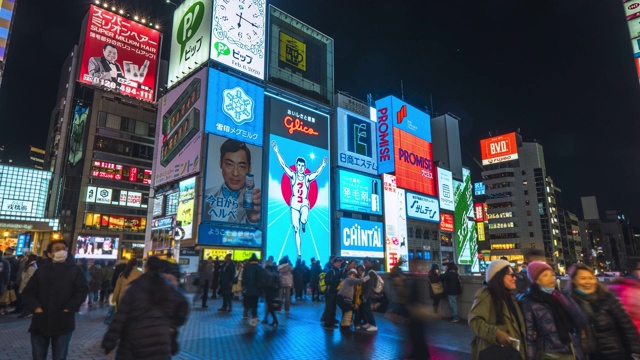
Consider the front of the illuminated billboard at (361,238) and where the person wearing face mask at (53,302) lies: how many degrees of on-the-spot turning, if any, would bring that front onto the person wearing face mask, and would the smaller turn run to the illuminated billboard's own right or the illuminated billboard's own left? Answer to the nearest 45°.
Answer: approximately 45° to the illuminated billboard's own right

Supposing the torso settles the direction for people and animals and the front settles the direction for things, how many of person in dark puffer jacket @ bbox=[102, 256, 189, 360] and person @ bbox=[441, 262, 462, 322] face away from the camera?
2

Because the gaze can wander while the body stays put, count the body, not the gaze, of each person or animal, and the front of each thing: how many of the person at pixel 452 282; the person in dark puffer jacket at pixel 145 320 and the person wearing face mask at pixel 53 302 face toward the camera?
1

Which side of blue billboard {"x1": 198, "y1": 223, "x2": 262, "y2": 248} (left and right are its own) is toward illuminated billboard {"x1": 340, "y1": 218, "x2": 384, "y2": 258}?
left

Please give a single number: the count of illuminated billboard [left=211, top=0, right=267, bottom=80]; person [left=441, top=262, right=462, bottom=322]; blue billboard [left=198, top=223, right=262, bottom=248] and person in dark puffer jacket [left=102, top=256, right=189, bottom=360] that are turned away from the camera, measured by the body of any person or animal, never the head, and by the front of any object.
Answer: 2

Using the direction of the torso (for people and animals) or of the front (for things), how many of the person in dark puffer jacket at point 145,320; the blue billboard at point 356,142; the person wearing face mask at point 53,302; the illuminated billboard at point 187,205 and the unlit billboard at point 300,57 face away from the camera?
1

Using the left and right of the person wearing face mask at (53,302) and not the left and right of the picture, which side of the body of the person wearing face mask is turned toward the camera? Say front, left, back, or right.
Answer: front

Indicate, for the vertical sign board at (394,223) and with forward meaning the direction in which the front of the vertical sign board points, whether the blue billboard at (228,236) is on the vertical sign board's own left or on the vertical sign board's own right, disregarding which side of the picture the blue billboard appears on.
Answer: on the vertical sign board's own right

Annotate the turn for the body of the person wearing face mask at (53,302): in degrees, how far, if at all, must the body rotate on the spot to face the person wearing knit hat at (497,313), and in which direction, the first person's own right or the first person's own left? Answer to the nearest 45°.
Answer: approximately 45° to the first person's own left

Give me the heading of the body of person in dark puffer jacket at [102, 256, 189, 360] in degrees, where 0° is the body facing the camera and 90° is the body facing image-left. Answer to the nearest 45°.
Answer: approximately 180°
